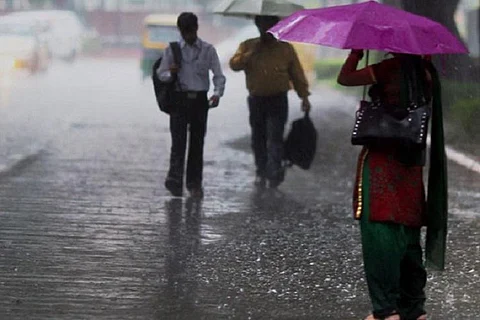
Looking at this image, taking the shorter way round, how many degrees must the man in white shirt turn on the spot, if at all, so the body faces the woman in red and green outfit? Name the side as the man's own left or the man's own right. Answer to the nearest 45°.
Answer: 0° — they already face them

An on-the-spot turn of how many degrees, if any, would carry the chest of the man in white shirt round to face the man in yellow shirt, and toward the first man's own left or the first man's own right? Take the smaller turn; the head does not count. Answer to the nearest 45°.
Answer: approximately 135° to the first man's own left

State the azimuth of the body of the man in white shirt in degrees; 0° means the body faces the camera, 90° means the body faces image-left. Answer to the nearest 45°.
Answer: approximately 0°

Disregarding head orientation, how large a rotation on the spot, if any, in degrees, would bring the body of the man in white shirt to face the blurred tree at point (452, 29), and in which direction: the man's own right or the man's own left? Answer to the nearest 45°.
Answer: approximately 135° to the man's own left

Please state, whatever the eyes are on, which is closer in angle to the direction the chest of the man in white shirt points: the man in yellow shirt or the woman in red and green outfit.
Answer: the woman in red and green outfit
